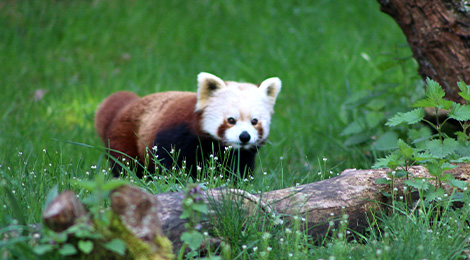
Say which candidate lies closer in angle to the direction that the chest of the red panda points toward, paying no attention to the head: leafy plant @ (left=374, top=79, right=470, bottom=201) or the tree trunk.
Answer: the leafy plant

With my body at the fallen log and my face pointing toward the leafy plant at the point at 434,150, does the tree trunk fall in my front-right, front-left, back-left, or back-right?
front-left

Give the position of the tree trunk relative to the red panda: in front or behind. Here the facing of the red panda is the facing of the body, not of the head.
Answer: in front

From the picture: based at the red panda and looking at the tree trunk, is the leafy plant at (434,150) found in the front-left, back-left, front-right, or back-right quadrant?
front-right

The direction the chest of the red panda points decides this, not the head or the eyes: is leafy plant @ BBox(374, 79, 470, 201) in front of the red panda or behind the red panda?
in front

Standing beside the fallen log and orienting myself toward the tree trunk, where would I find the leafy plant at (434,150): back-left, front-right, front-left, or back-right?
front-right

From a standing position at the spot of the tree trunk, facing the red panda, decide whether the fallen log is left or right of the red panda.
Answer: left
